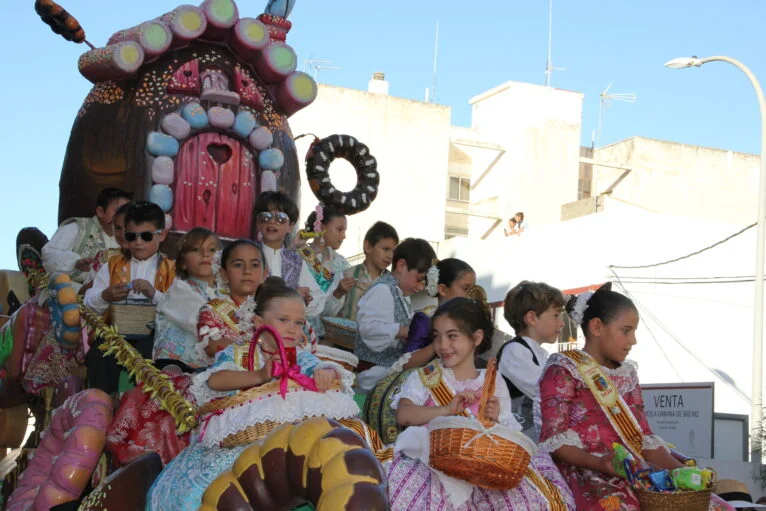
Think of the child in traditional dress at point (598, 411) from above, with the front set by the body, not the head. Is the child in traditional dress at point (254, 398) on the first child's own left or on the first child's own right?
on the first child's own right

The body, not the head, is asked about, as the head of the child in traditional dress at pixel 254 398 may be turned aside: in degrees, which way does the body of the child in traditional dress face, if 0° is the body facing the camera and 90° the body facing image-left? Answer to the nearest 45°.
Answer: approximately 315°

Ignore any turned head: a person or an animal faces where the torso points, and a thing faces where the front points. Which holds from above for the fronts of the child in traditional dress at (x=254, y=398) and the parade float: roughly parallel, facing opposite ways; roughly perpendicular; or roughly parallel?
roughly parallel

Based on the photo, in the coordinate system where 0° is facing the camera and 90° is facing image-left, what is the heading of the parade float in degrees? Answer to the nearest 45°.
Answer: approximately 315°

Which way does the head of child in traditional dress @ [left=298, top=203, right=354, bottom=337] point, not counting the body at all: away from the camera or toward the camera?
toward the camera

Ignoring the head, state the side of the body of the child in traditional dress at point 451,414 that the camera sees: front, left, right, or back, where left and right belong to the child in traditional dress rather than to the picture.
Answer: front

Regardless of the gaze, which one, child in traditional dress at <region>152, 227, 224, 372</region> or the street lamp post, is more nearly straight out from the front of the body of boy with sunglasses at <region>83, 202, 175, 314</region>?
the child in traditional dress
